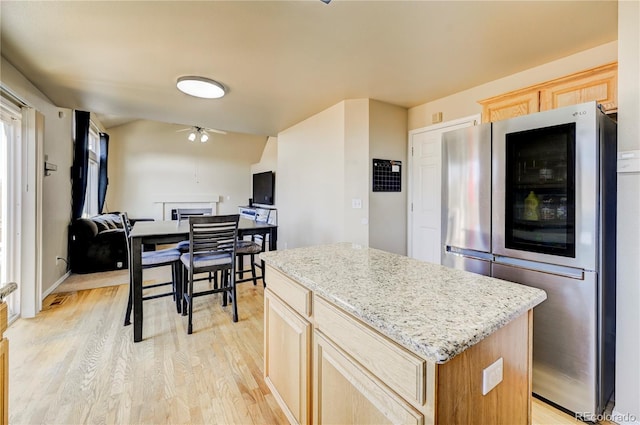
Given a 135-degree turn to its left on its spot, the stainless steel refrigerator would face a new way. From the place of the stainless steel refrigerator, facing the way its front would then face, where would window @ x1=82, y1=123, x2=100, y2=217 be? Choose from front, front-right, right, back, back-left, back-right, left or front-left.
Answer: back

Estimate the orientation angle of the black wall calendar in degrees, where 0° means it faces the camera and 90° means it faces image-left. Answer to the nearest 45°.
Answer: approximately 0°

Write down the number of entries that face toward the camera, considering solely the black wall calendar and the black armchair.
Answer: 1

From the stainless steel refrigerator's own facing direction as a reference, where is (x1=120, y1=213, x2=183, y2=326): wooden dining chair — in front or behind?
in front

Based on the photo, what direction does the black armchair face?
to the viewer's right

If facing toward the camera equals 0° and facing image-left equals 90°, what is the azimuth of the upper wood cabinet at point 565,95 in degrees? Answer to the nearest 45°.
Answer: approximately 45°

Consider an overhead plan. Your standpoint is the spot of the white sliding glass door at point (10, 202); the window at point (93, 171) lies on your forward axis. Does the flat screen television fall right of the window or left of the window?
right

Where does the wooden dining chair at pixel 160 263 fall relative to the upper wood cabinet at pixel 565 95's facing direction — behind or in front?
in front

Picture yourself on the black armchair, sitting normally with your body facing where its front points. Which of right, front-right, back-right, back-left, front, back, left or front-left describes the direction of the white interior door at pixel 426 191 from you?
front-right

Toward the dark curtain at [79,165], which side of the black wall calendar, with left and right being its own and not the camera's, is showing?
right

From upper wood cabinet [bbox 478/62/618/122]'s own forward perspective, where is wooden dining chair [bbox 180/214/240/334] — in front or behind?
in front

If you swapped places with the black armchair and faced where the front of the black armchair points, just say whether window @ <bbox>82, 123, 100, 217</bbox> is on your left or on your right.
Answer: on your left
